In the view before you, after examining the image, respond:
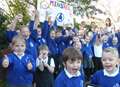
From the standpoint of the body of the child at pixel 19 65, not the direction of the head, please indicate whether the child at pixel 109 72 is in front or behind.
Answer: in front

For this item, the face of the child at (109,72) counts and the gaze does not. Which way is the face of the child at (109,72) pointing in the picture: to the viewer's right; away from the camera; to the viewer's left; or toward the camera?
toward the camera

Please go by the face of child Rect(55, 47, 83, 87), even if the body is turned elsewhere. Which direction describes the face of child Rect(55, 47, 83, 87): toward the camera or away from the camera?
toward the camera

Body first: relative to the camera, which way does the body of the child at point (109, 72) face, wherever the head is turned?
toward the camera

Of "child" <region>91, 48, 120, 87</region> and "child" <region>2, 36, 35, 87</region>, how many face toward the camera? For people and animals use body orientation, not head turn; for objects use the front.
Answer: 2

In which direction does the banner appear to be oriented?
toward the camera

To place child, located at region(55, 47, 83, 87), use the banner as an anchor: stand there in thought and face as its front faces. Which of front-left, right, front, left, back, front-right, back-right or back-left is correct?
front

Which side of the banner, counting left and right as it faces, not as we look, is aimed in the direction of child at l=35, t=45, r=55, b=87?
front

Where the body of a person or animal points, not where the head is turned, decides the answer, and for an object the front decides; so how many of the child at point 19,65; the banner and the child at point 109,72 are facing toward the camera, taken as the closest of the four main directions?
3

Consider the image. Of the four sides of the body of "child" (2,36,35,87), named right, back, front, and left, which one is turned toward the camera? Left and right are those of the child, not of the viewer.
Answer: front

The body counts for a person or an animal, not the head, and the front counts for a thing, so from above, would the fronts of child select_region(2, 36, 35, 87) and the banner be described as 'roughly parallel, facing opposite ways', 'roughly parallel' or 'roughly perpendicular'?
roughly parallel

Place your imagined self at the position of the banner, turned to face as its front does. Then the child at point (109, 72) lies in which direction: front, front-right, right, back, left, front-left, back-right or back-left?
front
